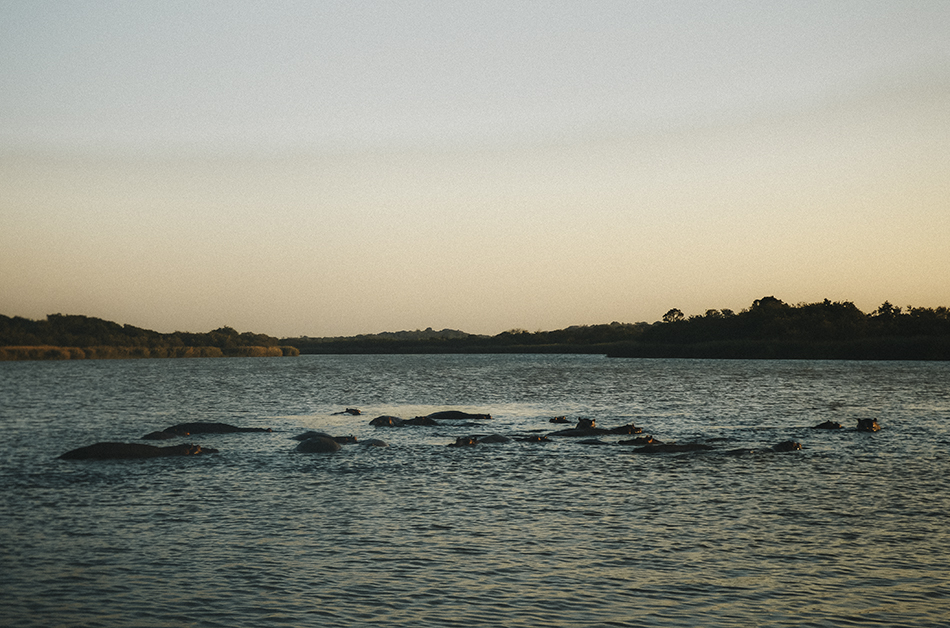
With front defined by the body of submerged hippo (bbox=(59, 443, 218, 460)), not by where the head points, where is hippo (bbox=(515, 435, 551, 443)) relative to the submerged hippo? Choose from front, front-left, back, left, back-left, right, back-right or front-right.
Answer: front

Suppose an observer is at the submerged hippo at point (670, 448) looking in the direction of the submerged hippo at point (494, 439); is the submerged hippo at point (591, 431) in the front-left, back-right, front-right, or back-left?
front-right

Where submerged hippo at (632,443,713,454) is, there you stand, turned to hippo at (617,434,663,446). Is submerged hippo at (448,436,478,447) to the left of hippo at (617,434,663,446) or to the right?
left

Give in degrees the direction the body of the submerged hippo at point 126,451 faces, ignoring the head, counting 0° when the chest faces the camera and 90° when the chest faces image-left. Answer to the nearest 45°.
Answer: approximately 270°

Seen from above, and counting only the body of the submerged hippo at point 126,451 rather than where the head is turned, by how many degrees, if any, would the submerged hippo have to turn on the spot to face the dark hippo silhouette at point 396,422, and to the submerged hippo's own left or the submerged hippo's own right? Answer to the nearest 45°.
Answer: approximately 45° to the submerged hippo's own left
